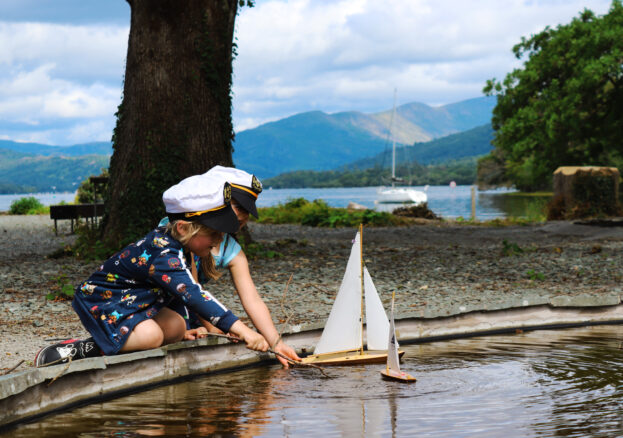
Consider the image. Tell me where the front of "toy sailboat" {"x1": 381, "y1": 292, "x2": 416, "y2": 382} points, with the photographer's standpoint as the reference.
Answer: facing the viewer and to the right of the viewer

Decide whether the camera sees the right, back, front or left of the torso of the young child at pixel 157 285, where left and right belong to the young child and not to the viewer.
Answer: right

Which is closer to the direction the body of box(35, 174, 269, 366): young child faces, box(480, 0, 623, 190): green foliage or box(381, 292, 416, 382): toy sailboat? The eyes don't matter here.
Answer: the toy sailboat

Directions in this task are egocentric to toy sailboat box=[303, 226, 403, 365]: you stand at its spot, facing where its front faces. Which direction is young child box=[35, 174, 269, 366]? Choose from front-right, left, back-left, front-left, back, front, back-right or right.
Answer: back-right

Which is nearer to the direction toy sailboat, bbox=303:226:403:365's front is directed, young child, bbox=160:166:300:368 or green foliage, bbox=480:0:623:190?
the green foliage

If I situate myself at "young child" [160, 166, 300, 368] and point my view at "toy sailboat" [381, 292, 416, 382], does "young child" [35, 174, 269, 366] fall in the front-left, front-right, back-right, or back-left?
back-right

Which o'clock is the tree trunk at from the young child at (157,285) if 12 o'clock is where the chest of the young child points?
The tree trunk is roughly at 9 o'clock from the young child.

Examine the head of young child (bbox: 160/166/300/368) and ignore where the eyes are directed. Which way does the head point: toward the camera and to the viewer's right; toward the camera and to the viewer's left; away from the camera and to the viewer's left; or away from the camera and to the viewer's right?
toward the camera and to the viewer's right

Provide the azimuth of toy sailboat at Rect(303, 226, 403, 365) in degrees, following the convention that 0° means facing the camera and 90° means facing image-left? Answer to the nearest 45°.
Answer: approximately 270°

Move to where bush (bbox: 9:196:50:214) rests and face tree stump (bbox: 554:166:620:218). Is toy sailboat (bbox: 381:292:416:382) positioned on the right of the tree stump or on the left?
right

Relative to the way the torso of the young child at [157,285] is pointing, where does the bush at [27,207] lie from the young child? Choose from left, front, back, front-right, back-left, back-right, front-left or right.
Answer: left

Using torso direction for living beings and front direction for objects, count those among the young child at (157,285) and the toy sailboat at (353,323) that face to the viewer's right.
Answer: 2

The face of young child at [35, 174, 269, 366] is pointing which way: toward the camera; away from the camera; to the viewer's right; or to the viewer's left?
to the viewer's right
